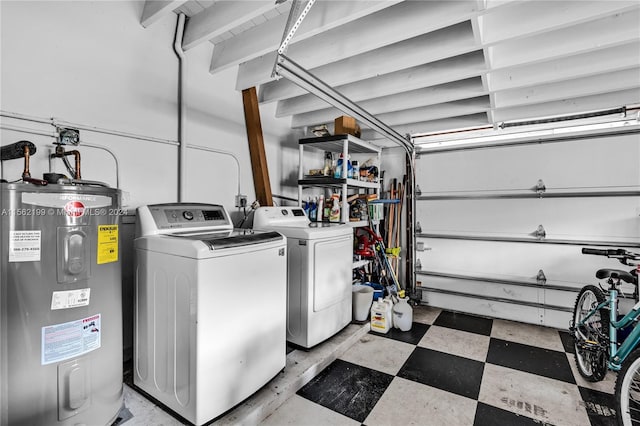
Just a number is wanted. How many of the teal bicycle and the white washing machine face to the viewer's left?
0

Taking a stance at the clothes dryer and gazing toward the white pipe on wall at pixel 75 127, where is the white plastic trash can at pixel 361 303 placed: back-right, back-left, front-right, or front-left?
back-right

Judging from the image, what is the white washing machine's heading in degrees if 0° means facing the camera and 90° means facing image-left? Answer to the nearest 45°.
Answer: approximately 315°

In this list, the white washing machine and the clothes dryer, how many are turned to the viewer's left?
0

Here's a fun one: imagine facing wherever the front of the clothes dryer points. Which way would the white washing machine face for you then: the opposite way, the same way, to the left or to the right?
the same way

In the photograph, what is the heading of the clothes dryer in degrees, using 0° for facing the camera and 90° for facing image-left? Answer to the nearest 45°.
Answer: approximately 315°

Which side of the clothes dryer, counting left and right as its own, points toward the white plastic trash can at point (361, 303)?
left

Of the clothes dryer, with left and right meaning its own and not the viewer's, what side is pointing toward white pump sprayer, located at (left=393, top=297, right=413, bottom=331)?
left

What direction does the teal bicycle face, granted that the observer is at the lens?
facing the viewer and to the right of the viewer
